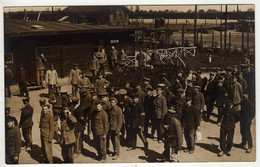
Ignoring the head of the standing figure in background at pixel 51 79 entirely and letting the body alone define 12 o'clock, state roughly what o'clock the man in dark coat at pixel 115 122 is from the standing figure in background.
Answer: The man in dark coat is roughly at 11 o'clock from the standing figure in background.

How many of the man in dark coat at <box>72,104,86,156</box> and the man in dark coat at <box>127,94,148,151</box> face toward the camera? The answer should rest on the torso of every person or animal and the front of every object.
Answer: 0
